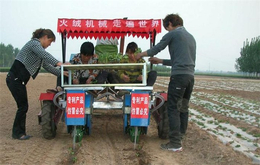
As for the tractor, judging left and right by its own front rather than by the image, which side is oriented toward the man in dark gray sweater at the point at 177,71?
right

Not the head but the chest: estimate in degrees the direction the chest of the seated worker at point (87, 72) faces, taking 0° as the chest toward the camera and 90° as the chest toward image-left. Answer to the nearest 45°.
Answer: approximately 0°

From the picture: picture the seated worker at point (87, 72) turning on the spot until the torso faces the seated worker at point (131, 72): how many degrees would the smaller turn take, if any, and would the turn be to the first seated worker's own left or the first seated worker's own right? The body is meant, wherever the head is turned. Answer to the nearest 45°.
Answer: approximately 90° to the first seated worker's own left

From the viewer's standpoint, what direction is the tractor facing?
away from the camera

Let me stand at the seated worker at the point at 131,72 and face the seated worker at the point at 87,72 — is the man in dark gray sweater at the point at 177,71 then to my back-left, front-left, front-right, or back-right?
back-left

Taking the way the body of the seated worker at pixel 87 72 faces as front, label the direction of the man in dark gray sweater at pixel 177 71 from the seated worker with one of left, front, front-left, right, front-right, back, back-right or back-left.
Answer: front-left
